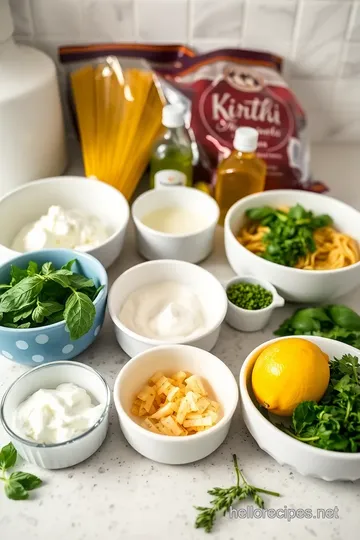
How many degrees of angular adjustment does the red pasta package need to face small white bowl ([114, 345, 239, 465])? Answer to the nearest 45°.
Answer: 0° — it already faces it

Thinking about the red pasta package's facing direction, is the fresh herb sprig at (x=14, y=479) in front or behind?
in front

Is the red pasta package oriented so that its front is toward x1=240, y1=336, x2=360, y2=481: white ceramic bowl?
yes

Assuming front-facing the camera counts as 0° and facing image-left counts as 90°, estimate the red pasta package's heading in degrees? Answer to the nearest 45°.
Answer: approximately 0°

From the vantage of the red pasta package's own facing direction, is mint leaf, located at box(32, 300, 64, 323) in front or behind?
in front

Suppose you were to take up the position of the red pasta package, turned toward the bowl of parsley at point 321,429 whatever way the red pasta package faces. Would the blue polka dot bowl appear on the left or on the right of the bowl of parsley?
right

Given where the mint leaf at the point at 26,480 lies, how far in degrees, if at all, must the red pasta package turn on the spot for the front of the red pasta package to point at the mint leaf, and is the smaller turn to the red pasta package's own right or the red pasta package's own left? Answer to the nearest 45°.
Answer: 0° — it already faces it
